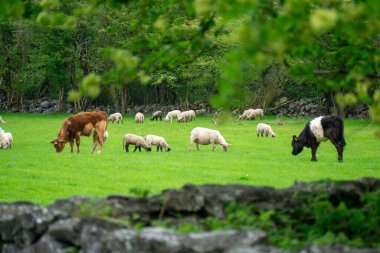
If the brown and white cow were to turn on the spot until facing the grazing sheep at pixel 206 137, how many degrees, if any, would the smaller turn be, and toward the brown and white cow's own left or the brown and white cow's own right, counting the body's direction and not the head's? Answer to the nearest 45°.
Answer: approximately 180°

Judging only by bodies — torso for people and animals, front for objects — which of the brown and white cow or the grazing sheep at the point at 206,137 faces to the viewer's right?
the grazing sheep

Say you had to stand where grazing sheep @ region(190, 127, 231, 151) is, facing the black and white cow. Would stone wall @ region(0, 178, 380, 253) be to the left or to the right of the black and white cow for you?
right

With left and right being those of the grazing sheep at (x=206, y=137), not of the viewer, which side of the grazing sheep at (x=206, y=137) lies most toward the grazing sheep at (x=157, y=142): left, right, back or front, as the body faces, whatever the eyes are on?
back

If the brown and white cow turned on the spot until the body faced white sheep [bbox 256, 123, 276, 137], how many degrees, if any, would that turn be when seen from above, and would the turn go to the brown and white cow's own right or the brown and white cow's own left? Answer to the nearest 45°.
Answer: approximately 135° to the brown and white cow's own right

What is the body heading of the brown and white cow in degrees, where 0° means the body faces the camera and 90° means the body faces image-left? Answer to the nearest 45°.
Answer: approximately 90°

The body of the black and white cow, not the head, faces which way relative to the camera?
to the viewer's left

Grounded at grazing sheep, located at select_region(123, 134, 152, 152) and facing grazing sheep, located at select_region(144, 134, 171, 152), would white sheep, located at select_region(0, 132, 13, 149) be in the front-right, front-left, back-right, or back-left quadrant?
back-left

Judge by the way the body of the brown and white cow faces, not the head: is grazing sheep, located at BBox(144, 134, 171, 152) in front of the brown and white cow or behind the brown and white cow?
behind

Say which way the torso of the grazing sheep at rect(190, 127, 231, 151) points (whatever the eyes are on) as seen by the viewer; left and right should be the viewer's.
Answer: facing to the right of the viewer
